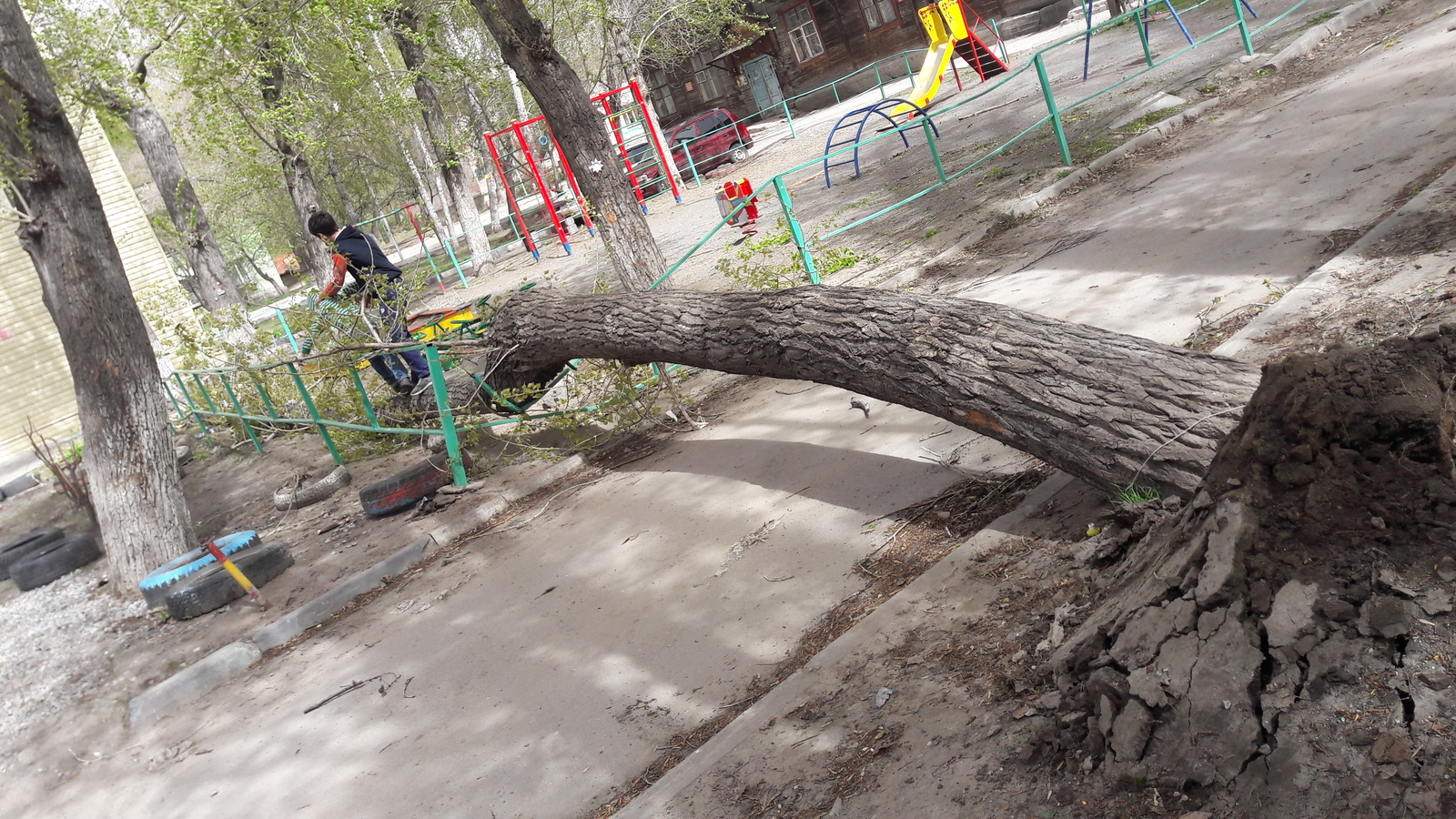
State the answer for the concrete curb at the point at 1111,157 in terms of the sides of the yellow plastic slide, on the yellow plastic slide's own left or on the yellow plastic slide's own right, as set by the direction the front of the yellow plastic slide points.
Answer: on the yellow plastic slide's own left

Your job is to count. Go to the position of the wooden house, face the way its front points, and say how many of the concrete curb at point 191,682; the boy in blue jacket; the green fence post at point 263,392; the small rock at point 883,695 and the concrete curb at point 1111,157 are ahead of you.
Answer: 5

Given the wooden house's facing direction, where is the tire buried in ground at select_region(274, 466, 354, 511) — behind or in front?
in front

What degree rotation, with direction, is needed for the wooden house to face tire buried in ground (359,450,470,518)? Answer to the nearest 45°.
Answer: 0° — it already faces it

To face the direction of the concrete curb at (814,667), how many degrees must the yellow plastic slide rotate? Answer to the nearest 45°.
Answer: approximately 45° to its left

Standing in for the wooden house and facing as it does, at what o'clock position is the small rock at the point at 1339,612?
The small rock is roughly at 12 o'clock from the wooden house.

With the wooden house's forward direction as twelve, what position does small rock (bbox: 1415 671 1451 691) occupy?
The small rock is roughly at 12 o'clock from the wooden house.

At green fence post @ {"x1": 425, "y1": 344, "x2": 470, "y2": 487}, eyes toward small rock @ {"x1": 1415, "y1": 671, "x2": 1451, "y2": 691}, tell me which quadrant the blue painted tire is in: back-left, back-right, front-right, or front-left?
back-right

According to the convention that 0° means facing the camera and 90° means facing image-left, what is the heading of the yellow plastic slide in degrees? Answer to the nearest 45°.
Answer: approximately 45°

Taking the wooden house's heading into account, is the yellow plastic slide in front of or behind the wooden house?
in front

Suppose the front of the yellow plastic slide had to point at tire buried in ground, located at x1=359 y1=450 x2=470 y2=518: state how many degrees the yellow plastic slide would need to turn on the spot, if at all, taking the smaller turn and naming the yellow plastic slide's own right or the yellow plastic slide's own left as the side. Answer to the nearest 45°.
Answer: approximately 45° to the yellow plastic slide's own left

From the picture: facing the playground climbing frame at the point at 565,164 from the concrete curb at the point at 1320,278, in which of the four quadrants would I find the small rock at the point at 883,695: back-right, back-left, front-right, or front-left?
back-left

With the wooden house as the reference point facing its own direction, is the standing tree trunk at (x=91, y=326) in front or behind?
in front

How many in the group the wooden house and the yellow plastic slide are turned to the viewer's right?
0

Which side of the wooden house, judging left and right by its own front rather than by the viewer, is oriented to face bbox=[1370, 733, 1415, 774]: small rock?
front
